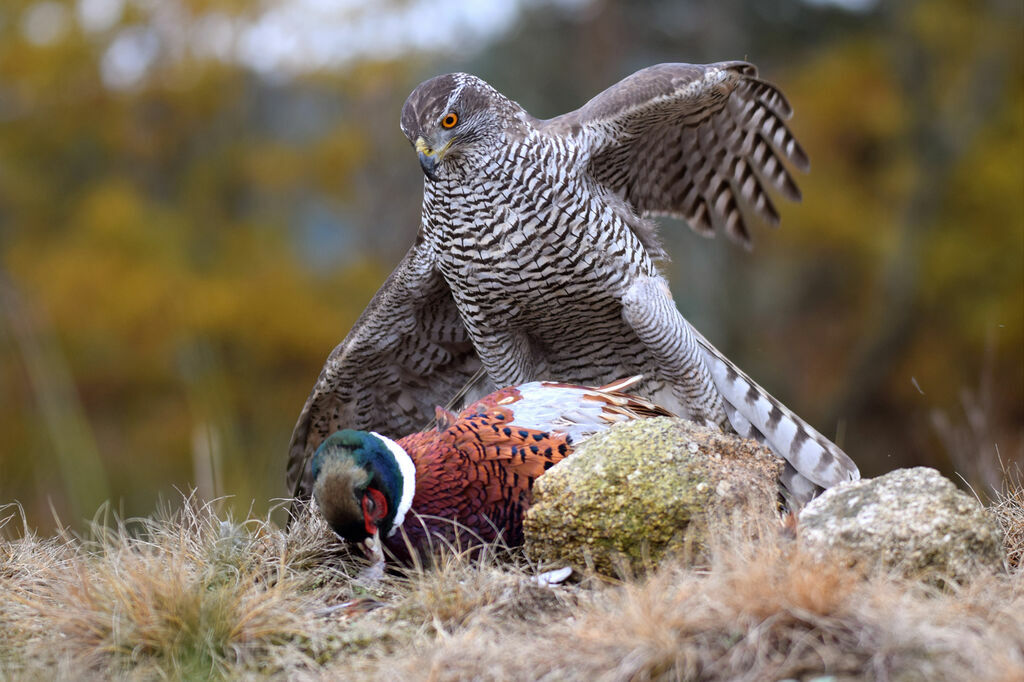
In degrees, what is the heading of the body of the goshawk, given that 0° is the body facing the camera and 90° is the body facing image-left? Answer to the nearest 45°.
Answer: approximately 45°

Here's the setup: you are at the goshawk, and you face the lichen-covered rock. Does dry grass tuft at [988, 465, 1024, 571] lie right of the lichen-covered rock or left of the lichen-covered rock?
left

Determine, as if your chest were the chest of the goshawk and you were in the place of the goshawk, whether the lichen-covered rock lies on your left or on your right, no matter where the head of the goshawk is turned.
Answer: on your left

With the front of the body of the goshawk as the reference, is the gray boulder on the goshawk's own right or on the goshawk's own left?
on the goshawk's own left

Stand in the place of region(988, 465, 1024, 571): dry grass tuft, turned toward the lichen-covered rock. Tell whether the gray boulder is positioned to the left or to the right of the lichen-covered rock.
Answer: left

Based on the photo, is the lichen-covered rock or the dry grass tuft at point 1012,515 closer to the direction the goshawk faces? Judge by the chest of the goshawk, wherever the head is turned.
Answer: the lichen-covered rock

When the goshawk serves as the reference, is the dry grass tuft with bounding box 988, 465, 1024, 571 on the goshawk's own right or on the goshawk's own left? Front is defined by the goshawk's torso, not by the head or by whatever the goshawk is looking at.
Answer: on the goshawk's own left
